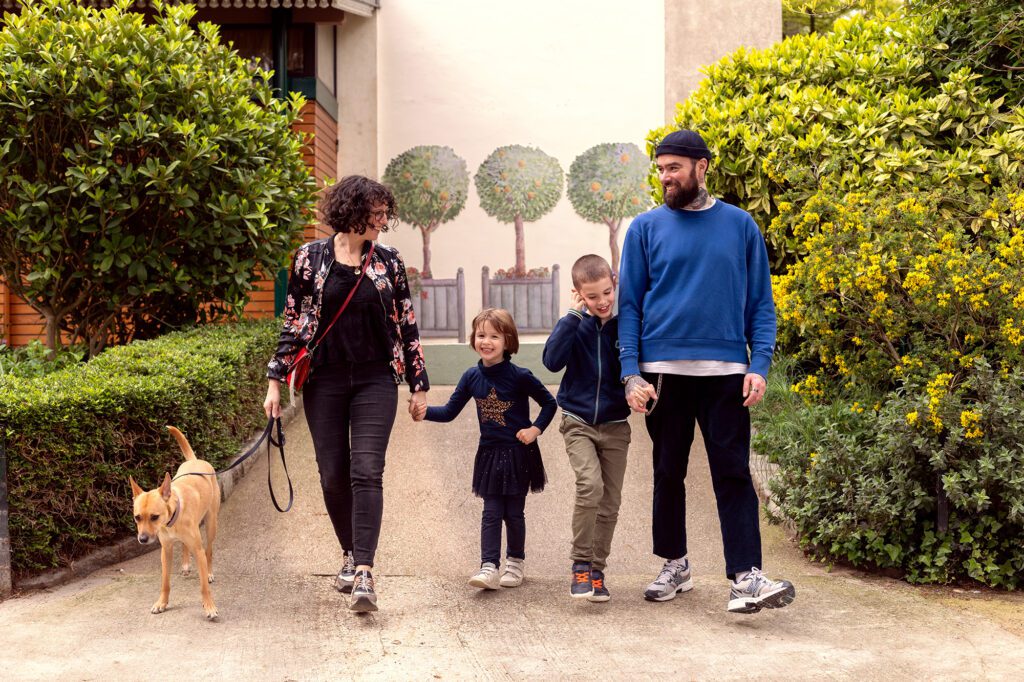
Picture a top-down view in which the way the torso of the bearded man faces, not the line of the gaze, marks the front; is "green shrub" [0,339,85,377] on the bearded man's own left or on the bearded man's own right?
on the bearded man's own right

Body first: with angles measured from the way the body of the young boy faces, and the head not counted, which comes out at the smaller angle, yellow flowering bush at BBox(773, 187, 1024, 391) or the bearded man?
the bearded man

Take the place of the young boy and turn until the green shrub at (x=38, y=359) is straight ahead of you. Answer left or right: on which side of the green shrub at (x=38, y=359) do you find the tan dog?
left

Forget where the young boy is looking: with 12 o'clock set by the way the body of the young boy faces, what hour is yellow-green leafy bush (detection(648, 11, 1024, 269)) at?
The yellow-green leafy bush is roughly at 7 o'clock from the young boy.

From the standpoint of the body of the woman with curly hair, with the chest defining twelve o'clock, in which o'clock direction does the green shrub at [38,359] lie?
The green shrub is roughly at 5 o'clock from the woman with curly hair.

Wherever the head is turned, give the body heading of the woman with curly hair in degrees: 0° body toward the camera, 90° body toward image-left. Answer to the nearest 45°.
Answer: approximately 0°

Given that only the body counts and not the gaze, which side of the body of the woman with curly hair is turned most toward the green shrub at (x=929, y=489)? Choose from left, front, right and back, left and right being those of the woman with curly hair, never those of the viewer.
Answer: left

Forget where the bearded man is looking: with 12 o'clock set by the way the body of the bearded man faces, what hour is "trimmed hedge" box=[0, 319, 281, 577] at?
The trimmed hedge is roughly at 3 o'clock from the bearded man.
